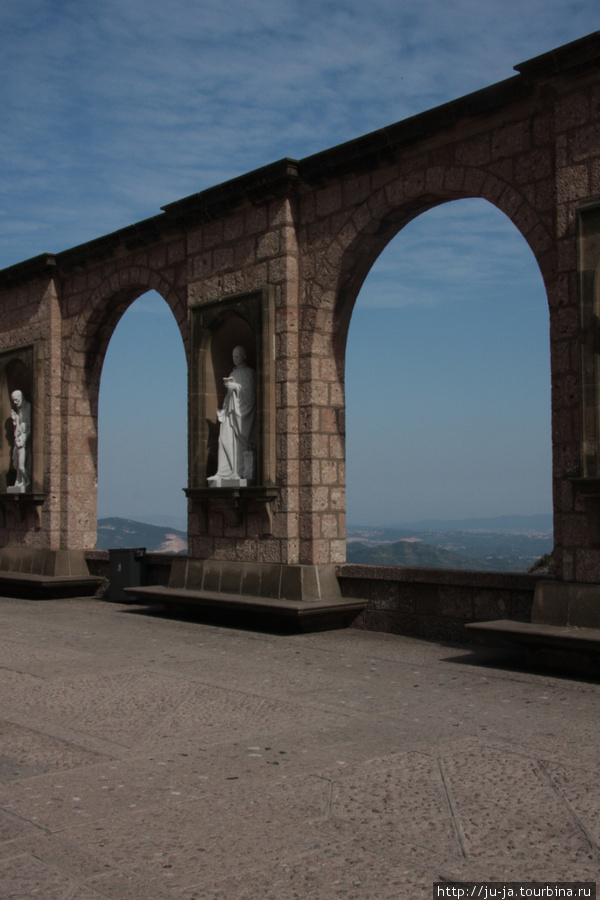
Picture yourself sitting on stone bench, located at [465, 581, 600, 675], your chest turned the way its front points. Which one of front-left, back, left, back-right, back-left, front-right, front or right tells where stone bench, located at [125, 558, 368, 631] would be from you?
right

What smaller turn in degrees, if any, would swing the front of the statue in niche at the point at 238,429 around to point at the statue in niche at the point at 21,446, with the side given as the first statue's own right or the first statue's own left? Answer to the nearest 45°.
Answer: approximately 90° to the first statue's own right

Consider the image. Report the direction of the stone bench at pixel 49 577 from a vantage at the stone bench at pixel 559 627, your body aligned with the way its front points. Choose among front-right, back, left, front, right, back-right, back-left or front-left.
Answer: right

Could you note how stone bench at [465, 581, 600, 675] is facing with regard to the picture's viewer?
facing the viewer and to the left of the viewer

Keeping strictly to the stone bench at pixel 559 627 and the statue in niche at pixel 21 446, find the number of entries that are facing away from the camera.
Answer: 0

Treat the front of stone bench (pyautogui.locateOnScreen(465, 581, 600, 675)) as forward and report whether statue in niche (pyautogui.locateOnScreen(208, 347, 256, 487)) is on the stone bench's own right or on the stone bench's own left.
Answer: on the stone bench's own right

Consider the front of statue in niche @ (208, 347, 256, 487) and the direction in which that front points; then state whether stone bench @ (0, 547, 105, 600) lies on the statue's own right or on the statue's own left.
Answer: on the statue's own right

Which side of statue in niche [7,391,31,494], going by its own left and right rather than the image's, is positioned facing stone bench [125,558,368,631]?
left

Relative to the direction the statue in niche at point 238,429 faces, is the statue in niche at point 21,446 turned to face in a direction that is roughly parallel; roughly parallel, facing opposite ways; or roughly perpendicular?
roughly parallel

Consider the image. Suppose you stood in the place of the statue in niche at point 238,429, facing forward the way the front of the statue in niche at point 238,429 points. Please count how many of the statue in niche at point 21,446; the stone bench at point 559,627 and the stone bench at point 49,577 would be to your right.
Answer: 2

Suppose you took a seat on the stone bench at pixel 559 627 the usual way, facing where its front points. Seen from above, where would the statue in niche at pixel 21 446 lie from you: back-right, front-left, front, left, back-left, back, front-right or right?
right
